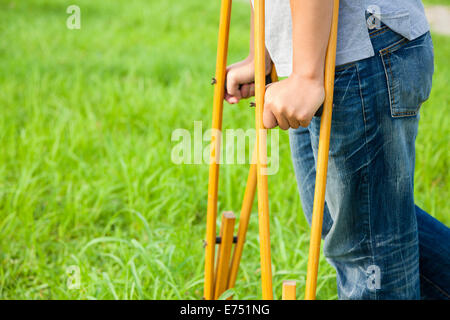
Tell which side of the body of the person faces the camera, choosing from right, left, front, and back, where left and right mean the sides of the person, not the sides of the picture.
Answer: left
